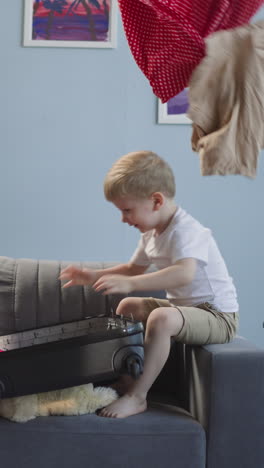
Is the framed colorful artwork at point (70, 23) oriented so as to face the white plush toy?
yes

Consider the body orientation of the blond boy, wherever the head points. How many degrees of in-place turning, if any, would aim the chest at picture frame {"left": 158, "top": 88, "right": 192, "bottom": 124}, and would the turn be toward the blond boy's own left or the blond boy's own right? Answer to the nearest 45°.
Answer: approximately 90° to the blond boy's own right

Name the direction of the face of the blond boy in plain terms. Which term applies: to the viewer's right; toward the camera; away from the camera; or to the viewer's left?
to the viewer's left

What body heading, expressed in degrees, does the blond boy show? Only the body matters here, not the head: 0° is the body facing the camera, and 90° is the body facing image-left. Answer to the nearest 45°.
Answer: approximately 90°

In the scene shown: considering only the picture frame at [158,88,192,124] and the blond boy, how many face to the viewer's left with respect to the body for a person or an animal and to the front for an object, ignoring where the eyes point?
1

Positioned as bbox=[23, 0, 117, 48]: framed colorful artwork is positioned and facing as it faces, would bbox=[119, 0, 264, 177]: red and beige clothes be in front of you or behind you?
in front

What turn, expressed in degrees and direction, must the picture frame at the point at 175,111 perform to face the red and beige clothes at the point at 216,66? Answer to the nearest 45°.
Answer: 0° — it already faces it

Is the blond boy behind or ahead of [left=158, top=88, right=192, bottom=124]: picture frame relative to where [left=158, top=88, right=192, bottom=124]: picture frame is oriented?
ahead
